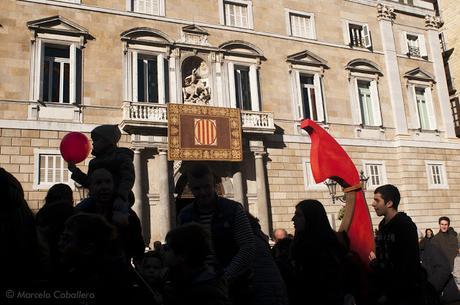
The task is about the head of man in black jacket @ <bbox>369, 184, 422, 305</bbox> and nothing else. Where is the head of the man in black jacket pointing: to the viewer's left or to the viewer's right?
to the viewer's left

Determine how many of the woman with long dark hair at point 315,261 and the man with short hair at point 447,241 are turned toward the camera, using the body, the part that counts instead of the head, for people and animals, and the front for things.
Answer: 1

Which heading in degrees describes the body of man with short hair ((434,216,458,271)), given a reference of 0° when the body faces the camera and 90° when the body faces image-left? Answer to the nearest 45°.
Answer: approximately 0°

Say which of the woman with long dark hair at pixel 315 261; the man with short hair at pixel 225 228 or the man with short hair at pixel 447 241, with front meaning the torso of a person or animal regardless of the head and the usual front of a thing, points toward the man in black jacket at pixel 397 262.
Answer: the man with short hair at pixel 447 241

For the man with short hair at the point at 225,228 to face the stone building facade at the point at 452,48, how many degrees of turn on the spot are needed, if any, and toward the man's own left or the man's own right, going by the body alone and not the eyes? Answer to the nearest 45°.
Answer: approximately 180°
